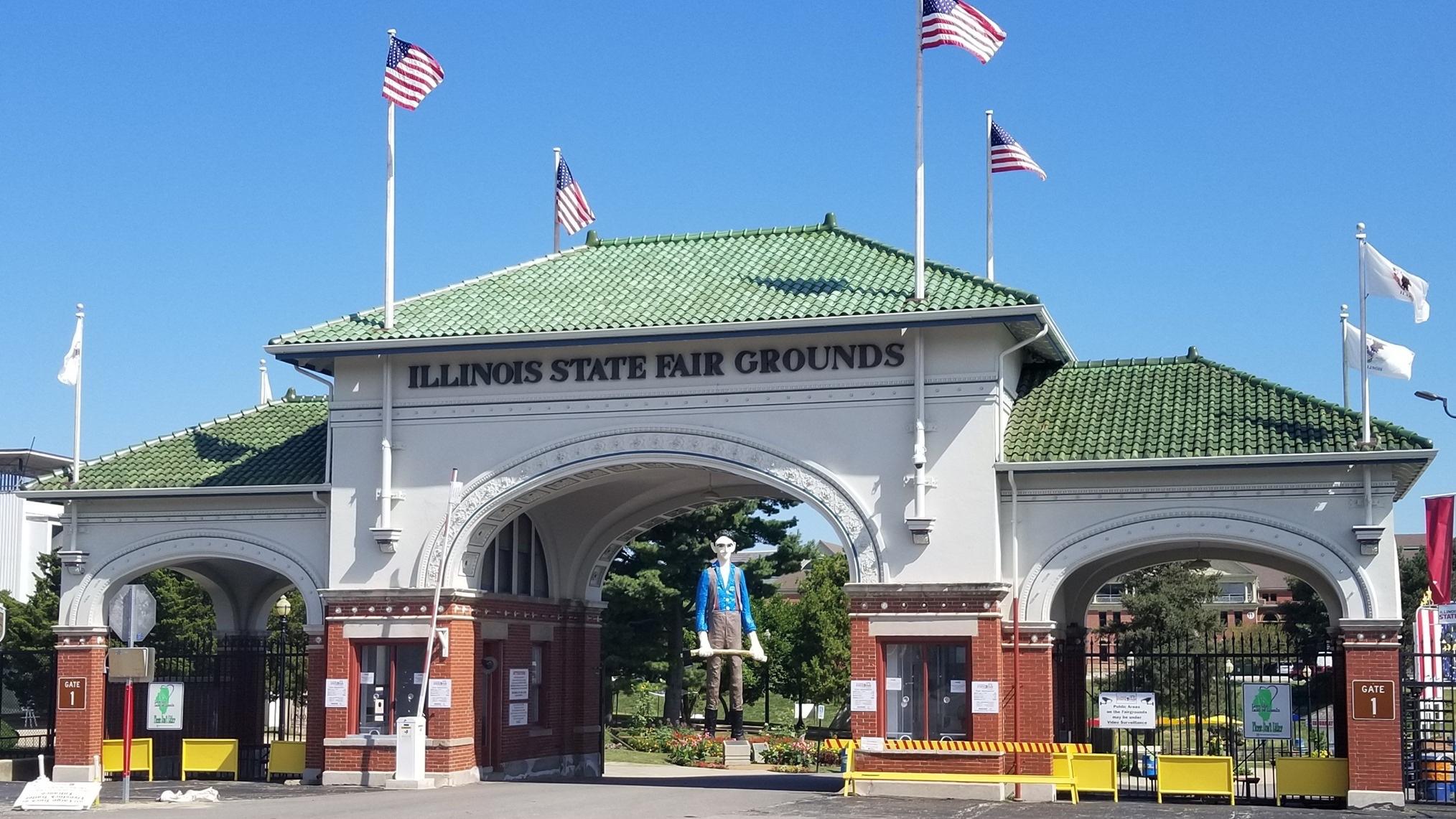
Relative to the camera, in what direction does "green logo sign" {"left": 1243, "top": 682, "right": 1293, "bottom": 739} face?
facing the viewer

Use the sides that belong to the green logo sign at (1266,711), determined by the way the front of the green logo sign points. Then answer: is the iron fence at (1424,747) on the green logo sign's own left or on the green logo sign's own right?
on the green logo sign's own left

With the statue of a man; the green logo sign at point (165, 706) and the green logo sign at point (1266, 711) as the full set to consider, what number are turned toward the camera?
3

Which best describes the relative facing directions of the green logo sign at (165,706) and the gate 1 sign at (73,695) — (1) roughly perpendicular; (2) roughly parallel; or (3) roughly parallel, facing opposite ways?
roughly parallel

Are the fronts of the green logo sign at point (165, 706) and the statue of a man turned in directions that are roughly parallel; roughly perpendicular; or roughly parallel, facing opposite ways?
roughly parallel

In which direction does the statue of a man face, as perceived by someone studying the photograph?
facing the viewer

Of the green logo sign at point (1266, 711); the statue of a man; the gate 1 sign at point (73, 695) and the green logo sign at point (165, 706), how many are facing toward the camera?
4

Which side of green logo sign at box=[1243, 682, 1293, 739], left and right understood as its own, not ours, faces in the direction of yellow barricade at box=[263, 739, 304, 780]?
right

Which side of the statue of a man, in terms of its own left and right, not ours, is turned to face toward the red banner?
left

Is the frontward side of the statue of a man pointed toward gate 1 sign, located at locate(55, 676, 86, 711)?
no

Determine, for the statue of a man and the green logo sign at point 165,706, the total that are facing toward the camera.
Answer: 2

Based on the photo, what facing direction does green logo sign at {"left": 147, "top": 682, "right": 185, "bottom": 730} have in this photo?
toward the camera
